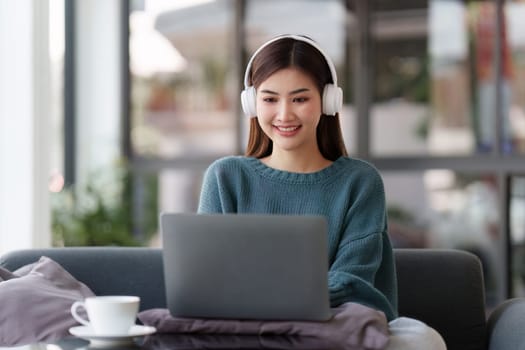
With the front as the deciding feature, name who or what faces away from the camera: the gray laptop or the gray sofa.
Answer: the gray laptop

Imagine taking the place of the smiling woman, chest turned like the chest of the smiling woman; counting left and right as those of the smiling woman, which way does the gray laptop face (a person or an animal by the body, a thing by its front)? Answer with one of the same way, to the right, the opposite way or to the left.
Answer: the opposite way

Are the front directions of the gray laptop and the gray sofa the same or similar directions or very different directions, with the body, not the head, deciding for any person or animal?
very different directions

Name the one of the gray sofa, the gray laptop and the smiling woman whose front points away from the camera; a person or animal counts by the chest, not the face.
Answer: the gray laptop

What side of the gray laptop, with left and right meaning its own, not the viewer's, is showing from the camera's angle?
back

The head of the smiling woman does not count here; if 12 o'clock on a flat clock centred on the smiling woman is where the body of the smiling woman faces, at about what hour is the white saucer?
The white saucer is roughly at 1 o'clock from the smiling woman.

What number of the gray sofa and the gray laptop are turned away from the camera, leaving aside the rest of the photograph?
1

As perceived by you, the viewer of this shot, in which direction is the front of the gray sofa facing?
facing the viewer

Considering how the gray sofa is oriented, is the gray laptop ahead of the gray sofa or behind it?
ahead
